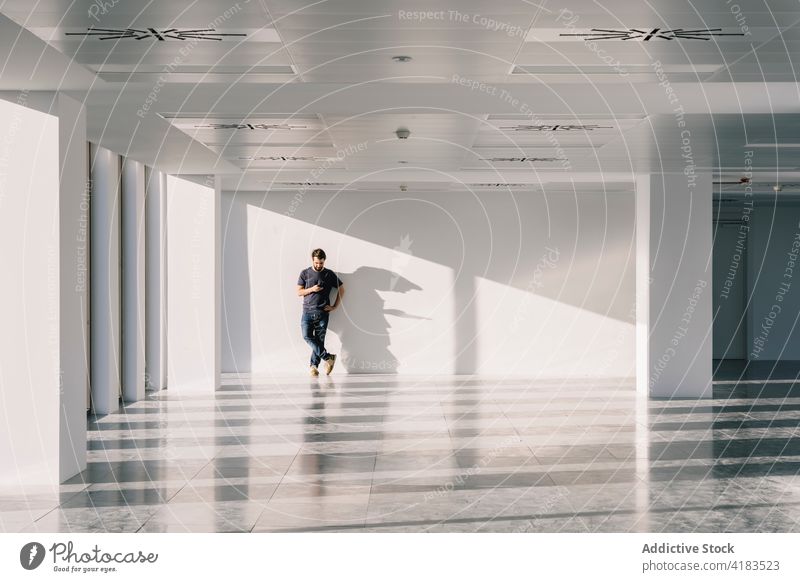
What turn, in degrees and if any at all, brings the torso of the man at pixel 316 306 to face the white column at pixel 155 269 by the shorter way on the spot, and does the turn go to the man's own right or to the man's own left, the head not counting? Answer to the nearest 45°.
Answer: approximately 45° to the man's own right

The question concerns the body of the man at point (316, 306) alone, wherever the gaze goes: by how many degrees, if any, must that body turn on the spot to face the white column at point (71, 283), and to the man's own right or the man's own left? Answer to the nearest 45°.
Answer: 0° — they already face it

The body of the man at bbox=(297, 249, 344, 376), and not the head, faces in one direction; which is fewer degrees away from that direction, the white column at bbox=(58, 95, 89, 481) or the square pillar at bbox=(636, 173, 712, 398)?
the white column

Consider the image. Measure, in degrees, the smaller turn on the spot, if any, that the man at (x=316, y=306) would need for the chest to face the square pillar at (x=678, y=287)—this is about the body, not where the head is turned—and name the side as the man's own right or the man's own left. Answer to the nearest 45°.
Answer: approximately 45° to the man's own left

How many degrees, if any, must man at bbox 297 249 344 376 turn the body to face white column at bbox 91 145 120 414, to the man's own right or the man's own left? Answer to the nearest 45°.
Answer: approximately 45° to the man's own right

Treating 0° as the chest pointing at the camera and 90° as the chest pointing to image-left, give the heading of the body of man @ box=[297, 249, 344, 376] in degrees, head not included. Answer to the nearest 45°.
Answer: approximately 0°

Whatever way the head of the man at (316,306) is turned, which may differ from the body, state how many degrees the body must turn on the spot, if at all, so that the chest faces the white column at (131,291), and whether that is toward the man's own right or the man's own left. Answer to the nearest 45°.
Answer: approximately 45° to the man's own right

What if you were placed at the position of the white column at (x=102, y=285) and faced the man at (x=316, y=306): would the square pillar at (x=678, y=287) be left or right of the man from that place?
right
